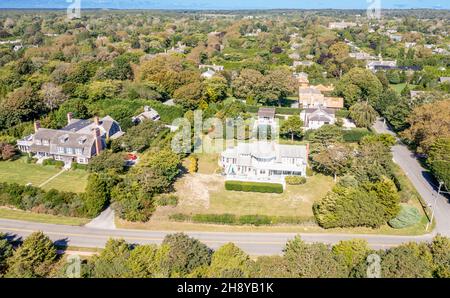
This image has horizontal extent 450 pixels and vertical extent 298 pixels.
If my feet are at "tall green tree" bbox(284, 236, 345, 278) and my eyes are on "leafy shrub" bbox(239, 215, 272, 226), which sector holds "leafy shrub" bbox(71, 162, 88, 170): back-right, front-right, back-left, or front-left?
front-left

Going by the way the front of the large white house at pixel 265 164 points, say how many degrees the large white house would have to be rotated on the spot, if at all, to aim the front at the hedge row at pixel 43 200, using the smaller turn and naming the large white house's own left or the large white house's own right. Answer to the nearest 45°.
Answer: approximately 45° to the large white house's own right

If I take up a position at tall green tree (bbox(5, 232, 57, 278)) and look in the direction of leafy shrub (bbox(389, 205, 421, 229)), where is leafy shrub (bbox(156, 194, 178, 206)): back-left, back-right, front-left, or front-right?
front-left

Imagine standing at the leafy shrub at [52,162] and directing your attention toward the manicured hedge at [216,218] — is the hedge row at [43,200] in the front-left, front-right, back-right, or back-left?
front-right

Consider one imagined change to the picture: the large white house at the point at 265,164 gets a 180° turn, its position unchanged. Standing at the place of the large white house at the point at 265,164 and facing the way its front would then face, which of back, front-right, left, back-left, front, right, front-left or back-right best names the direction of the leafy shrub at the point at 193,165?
left

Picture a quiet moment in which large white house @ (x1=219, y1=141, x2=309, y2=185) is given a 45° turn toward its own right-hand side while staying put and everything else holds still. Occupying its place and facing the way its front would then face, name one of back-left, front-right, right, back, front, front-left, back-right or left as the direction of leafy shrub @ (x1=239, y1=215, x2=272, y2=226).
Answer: front-left

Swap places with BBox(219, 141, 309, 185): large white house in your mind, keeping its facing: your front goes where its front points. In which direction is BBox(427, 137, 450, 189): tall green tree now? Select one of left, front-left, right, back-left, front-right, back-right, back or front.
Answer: left

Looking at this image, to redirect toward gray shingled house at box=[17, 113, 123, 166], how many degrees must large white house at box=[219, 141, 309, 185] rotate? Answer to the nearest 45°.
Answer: approximately 90° to its right

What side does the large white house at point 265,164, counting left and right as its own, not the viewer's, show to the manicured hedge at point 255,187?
front

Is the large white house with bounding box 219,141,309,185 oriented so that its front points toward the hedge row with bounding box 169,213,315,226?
yes

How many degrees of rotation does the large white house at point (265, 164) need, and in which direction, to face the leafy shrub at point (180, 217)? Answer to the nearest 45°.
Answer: approximately 45° to its right

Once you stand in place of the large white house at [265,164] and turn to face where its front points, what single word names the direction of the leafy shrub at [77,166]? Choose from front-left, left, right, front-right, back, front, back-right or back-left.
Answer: right

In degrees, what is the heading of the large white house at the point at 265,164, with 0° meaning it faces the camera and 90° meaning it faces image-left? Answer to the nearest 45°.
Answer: approximately 0°

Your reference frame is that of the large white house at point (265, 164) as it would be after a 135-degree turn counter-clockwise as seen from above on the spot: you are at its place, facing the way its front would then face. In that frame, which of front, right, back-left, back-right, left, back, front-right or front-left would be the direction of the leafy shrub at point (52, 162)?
back-left

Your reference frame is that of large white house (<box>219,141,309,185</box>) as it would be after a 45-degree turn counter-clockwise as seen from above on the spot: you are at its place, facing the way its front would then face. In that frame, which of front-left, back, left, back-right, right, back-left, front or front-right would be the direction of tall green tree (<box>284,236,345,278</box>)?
front-right

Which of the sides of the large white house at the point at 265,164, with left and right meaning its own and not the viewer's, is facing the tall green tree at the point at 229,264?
front
